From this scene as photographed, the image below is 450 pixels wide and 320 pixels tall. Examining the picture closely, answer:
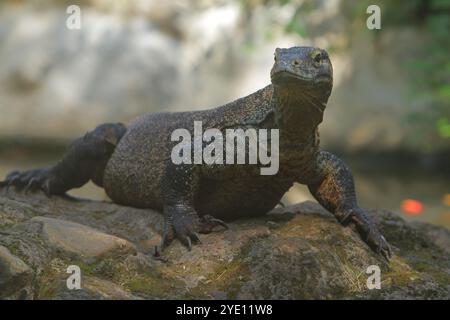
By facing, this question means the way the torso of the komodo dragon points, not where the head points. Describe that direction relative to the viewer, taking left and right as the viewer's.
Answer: facing the viewer and to the right of the viewer

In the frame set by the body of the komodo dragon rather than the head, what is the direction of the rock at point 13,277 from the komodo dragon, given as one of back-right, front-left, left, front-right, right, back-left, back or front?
right

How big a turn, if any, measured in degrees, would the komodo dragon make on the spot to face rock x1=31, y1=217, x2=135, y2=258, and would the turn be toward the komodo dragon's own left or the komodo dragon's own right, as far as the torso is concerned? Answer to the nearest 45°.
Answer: approximately 90° to the komodo dragon's own right
